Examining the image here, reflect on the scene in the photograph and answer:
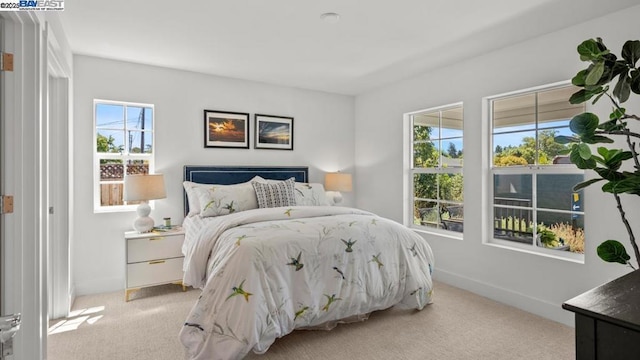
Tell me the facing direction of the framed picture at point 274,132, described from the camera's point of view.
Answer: facing the viewer and to the right of the viewer

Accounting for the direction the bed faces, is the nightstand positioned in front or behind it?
behind

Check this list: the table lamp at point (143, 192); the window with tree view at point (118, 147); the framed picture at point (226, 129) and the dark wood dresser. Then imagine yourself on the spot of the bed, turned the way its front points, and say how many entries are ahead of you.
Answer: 1

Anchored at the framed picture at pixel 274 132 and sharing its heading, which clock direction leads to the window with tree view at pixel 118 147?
The window with tree view is roughly at 4 o'clock from the framed picture.

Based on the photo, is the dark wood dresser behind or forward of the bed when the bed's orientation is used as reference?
forward

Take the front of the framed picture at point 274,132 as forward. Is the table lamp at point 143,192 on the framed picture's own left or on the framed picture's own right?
on the framed picture's own right

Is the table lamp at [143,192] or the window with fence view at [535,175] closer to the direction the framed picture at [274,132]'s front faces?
the window with fence view

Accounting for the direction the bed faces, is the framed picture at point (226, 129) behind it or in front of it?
behind

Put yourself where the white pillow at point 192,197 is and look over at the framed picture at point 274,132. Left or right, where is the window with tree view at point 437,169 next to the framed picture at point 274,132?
right

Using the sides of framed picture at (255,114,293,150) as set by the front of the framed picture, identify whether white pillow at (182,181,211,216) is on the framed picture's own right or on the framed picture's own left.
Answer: on the framed picture's own right

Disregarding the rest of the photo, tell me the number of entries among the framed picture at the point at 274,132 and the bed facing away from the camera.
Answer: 0

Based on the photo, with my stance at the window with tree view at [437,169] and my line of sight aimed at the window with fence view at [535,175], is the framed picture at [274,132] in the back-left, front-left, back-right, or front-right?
back-right

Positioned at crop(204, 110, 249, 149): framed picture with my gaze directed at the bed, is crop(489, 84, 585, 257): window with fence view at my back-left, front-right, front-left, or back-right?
front-left

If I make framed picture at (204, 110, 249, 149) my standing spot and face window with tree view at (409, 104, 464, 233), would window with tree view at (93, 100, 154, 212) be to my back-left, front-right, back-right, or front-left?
back-right

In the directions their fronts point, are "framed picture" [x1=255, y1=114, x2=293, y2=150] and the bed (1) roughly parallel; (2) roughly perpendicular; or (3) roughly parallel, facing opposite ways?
roughly parallel

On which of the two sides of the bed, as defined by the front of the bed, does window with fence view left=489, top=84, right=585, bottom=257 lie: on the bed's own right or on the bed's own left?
on the bed's own left

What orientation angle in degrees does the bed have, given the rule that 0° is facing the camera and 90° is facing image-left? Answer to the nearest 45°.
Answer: approximately 315°
